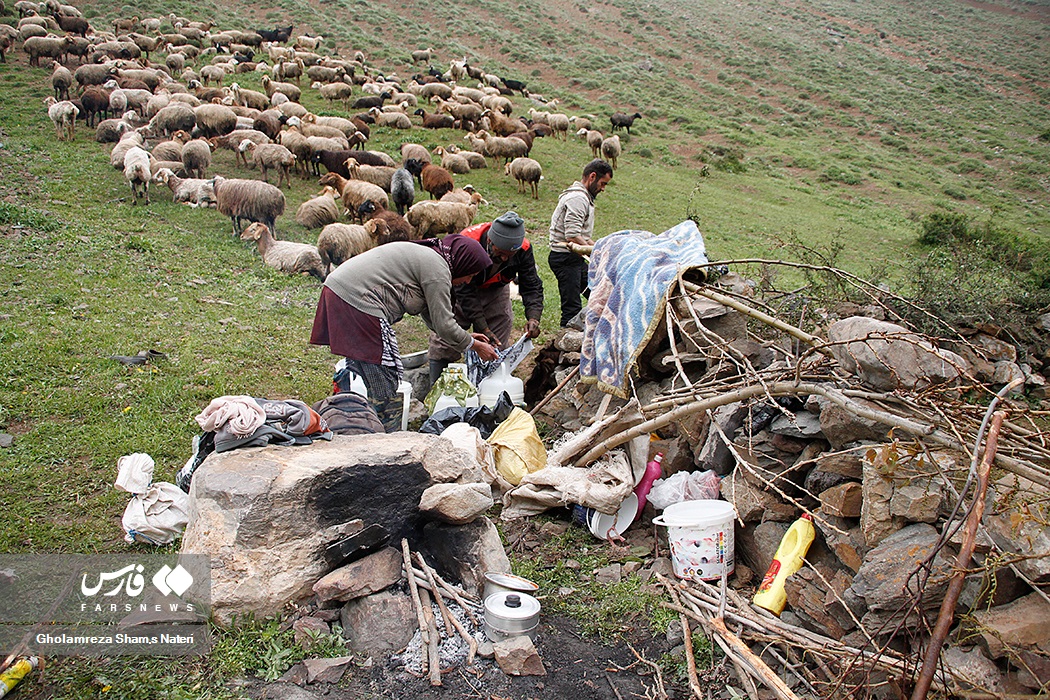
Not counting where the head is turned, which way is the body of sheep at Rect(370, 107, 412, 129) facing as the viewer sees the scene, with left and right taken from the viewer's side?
facing to the left of the viewer

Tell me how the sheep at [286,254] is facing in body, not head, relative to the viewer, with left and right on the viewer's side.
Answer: facing to the left of the viewer

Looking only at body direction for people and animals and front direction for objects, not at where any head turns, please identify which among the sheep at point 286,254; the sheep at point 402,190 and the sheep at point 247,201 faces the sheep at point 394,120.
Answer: the sheep at point 402,190

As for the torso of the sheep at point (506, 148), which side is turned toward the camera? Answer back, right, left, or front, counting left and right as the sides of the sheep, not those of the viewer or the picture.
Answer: left

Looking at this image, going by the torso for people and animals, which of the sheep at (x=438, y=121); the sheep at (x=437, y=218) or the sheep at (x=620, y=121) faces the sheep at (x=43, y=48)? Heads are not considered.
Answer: the sheep at (x=438, y=121)

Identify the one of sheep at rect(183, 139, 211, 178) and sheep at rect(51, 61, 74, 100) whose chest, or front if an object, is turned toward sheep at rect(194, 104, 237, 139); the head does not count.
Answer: sheep at rect(183, 139, 211, 178)

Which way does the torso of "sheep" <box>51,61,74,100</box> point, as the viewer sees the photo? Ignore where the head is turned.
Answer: away from the camera

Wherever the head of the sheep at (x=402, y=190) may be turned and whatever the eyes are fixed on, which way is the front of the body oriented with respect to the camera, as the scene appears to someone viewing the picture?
away from the camera

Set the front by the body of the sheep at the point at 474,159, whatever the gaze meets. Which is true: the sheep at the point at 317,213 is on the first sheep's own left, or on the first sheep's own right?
on the first sheep's own left

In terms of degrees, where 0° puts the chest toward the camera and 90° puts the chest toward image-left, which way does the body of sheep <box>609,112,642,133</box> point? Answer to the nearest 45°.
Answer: approximately 270°

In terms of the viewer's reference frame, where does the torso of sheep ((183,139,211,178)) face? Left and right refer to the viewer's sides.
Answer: facing away from the viewer
